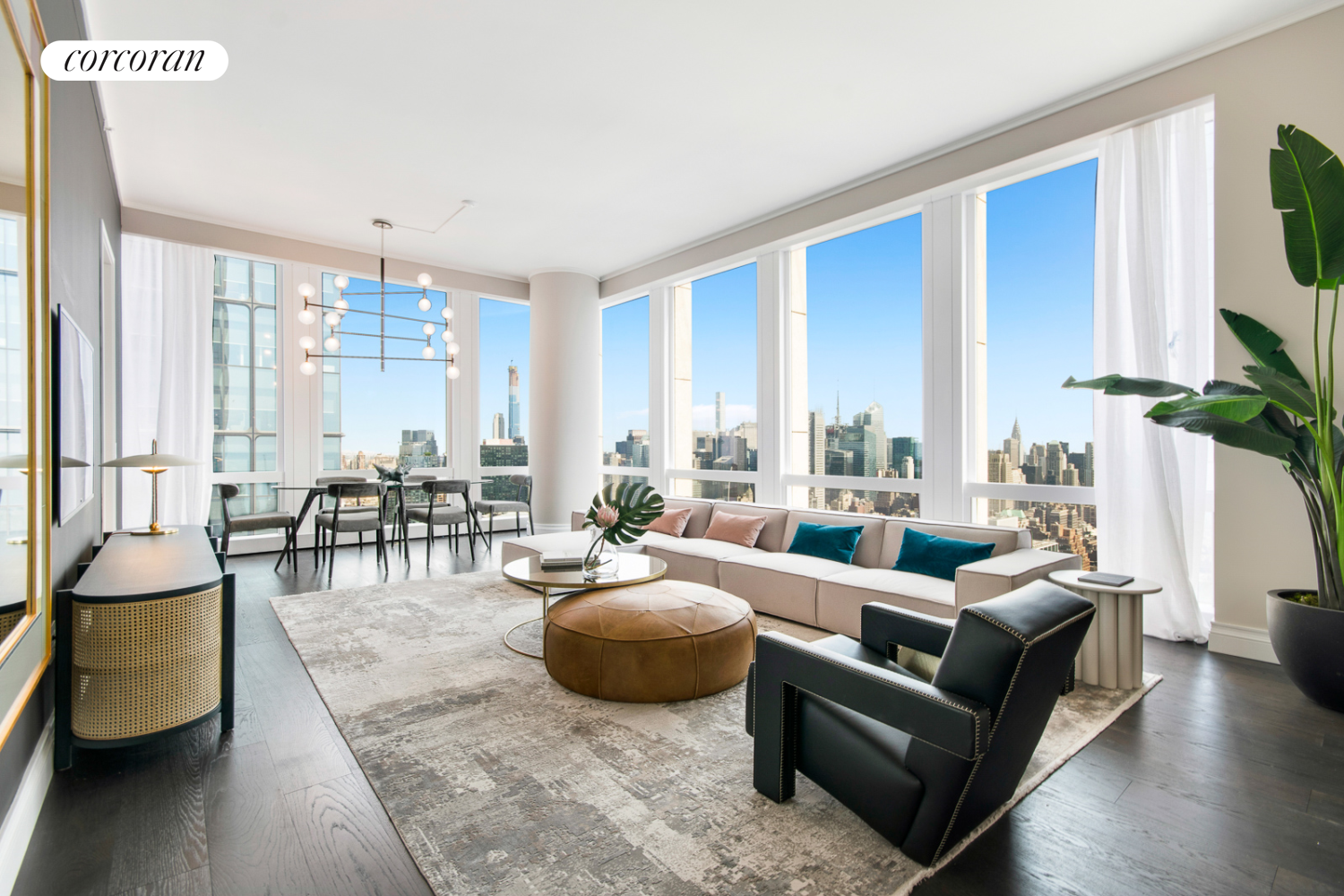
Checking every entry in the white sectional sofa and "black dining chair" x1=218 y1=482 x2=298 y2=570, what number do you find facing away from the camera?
0

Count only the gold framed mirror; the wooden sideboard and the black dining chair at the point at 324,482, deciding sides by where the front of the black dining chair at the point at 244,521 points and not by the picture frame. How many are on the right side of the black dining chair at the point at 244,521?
2

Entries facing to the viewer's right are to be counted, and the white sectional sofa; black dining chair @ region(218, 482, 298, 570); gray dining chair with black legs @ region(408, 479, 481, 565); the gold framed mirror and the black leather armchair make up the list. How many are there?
2

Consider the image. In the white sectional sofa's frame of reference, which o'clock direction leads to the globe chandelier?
The globe chandelier is roughly at 2 o'clock from the white sectional sofa.

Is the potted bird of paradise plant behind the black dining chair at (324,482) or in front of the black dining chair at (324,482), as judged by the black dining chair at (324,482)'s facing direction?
behind

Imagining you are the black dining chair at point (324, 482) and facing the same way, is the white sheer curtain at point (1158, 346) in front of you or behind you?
behind

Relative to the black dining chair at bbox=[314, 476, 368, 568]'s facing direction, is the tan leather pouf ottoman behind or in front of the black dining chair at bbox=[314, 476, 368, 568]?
behind

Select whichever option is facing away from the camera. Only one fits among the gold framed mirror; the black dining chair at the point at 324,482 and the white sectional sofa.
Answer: the black dining chair

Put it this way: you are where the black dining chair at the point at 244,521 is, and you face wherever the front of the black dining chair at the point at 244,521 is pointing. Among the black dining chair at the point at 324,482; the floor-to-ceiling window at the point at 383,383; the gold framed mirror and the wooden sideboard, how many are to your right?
2

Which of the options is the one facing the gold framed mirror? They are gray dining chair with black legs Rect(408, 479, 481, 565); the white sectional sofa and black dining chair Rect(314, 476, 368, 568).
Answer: the white sectional sofa

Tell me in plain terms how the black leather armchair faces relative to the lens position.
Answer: facing away from the viewer and to the left of the viewer

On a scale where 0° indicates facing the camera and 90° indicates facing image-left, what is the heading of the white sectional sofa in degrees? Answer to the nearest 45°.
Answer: approximately 45°

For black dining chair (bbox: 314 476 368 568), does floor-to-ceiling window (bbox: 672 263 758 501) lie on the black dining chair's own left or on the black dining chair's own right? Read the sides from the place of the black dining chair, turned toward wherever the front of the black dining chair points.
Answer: on the black dining chair's own right

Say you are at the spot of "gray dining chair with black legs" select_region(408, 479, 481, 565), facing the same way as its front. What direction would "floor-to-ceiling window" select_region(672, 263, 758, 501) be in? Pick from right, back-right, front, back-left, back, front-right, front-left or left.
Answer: back-right

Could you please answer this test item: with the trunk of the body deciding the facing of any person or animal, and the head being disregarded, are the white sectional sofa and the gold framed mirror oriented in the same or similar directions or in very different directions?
very different directions
